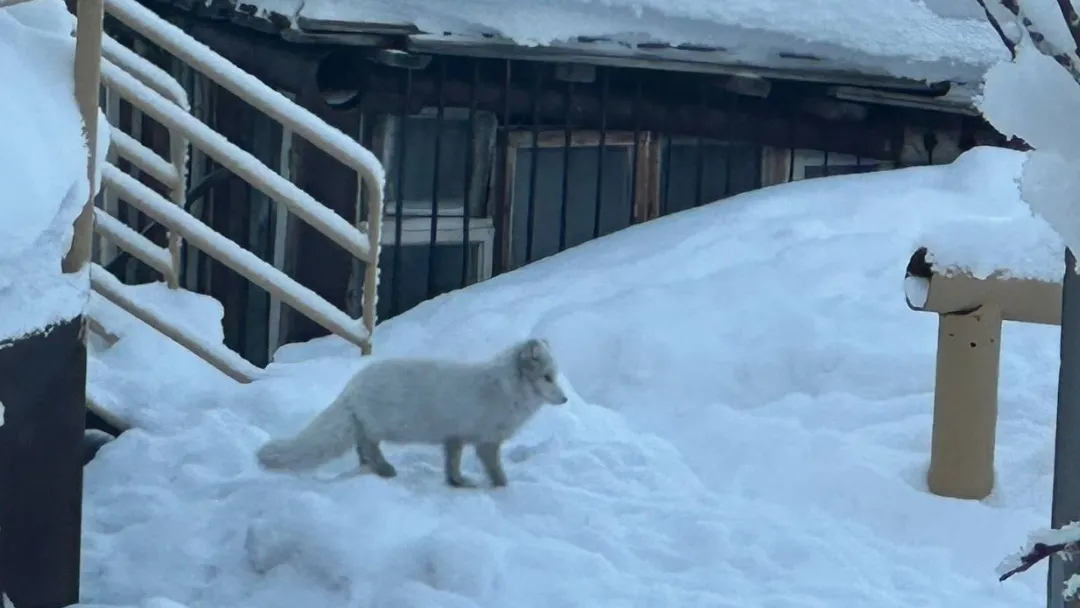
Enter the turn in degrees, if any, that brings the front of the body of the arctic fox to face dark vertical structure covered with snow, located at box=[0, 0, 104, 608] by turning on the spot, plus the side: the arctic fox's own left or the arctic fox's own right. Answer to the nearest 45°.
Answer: approximately 135° to the arctic fox's own right

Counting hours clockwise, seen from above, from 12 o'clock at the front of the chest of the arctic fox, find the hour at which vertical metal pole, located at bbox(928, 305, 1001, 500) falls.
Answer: The vertical metal pole is roughly at 12 o'clock from the arctic fox.

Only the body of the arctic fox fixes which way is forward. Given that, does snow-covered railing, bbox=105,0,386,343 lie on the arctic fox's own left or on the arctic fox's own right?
on the arctic fox's own left

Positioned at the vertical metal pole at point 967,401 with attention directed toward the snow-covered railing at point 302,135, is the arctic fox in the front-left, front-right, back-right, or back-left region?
front-left

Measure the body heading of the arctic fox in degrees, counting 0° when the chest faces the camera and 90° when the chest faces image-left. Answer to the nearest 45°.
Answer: approximately 270°

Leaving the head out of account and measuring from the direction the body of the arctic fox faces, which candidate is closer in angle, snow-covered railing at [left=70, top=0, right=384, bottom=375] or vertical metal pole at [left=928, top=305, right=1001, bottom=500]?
the vertical metal pole
